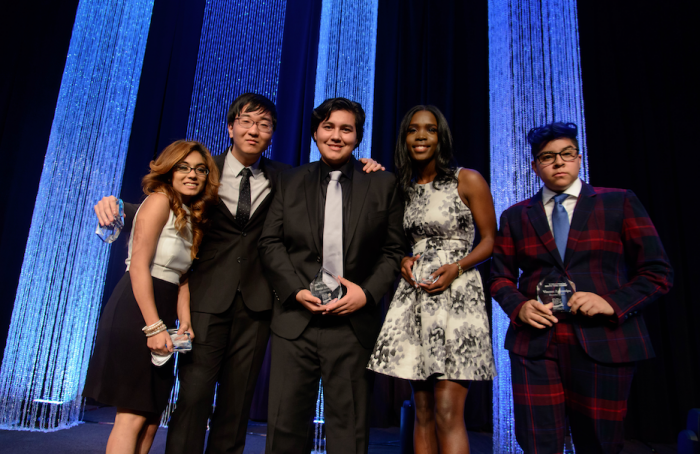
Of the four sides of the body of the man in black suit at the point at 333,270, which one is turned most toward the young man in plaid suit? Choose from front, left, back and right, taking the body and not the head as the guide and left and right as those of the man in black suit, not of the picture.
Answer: left

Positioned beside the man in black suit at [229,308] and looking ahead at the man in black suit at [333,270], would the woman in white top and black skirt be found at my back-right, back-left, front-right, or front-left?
back-right

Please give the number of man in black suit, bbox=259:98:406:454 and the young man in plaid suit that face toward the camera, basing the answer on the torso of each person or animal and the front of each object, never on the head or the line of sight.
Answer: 2

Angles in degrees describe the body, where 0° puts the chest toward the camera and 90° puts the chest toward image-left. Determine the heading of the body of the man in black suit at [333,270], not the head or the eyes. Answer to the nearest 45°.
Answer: approximately 0°

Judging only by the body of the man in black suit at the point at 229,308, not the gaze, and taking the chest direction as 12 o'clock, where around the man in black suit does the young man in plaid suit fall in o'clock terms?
The young man in plaid suit is roughly at 10 o'clock from the man in black suit.

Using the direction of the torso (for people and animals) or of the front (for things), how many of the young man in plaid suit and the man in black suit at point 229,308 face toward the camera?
2

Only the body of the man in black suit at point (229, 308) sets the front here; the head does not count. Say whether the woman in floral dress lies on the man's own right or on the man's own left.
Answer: on the man's own left
